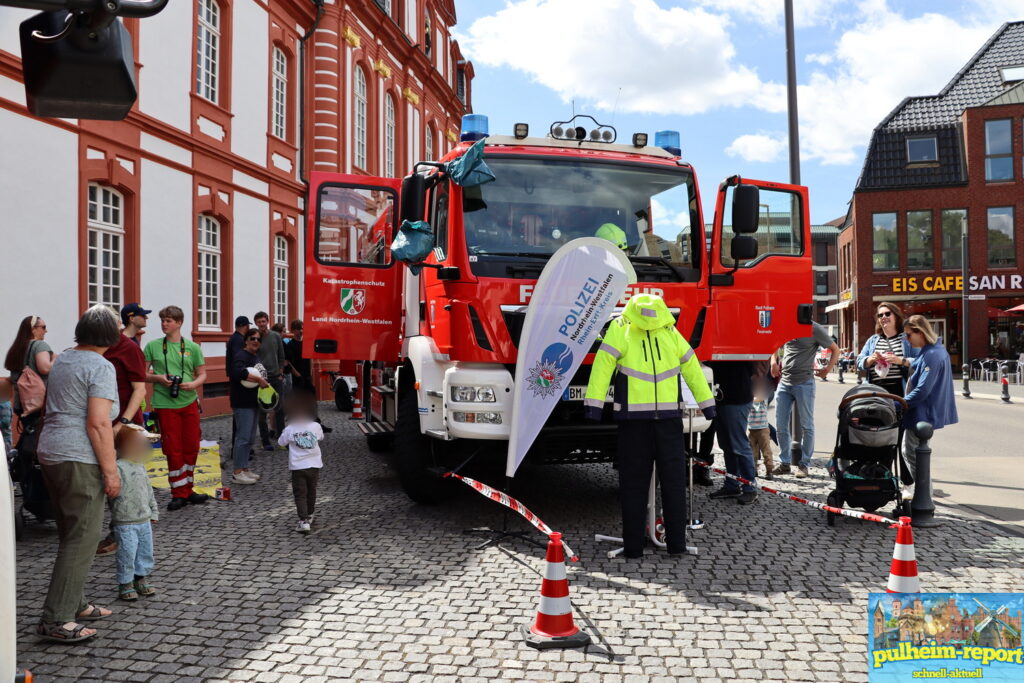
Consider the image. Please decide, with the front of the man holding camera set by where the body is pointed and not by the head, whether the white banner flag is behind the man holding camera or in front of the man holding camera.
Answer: in front

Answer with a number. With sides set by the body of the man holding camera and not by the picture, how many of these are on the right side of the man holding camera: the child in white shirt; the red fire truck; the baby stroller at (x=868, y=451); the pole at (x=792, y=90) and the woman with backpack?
1

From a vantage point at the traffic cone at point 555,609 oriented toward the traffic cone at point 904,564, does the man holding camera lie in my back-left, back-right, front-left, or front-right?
back-left

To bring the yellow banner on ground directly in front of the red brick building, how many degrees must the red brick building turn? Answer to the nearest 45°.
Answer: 0° — it already faces it

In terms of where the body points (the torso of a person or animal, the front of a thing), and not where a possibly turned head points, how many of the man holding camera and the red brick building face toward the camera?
2

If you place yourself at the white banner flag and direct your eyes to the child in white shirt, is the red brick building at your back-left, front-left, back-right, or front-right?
back-right

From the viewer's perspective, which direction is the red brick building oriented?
toward the camera

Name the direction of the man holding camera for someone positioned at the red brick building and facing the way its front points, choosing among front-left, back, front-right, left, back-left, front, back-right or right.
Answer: front

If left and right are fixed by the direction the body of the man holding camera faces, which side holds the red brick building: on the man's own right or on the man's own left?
on the man's own left

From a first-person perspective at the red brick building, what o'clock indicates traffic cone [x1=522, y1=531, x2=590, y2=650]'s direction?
The traffic cone is roughly at 12 o'clock from the red brick building.

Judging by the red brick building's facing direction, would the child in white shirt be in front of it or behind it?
in front

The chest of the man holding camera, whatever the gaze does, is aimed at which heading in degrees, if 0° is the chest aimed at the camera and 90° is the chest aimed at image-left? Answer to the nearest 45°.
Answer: approximately 0°

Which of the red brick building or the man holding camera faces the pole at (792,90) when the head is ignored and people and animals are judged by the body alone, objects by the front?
the red brick building

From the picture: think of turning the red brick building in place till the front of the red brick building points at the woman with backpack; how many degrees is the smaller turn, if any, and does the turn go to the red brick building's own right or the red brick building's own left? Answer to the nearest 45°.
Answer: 0° — it already faces them

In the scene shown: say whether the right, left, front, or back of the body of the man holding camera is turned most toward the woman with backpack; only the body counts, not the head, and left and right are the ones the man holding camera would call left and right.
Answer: right

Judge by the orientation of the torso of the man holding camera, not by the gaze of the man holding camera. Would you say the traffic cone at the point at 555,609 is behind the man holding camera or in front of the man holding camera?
in front
